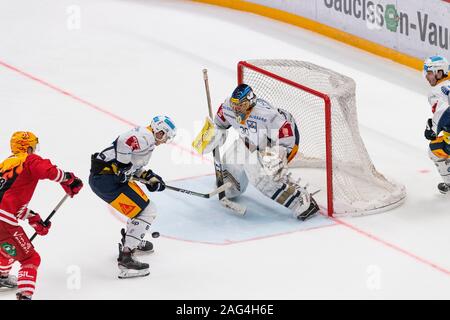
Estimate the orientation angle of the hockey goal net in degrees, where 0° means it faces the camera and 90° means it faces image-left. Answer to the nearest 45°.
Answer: approximately 45°

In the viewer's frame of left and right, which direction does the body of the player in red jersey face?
facing away from the viewer and to the right of the viewer

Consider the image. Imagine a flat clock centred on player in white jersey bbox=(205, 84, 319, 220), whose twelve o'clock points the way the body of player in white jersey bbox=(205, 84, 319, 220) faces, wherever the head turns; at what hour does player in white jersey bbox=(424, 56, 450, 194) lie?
player in white jersey bbox=(424, 56, 450, 194) is roughly at 7 o'clock from player in white jersey bbox=(205, 84, 319, 220).

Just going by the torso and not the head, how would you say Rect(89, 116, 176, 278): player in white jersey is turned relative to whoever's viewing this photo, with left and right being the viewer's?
facing to the right of the viewer

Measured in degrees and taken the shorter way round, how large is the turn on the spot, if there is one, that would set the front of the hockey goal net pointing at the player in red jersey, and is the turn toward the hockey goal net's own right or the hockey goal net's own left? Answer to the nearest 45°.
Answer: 0° — it already faces them

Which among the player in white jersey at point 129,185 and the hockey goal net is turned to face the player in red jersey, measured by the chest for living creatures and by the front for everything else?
the hockey goal net

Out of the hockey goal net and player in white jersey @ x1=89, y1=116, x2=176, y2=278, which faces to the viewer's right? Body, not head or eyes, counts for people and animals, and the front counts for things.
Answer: the player in white jersey

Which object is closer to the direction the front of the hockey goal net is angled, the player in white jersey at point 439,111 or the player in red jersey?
the player in red jersey

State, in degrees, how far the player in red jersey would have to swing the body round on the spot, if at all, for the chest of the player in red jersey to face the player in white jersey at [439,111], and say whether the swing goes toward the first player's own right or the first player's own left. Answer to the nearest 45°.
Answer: approximately 45° to the first player's own right

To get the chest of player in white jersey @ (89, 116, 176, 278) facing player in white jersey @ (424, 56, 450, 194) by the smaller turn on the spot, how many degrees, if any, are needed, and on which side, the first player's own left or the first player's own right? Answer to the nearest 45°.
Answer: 0° — they already face them

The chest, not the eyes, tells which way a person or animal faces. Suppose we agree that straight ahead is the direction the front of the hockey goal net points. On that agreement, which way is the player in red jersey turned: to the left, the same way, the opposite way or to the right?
the opposite way

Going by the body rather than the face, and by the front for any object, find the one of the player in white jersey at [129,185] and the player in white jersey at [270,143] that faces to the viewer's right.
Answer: the player in white jersey at [129,185]
